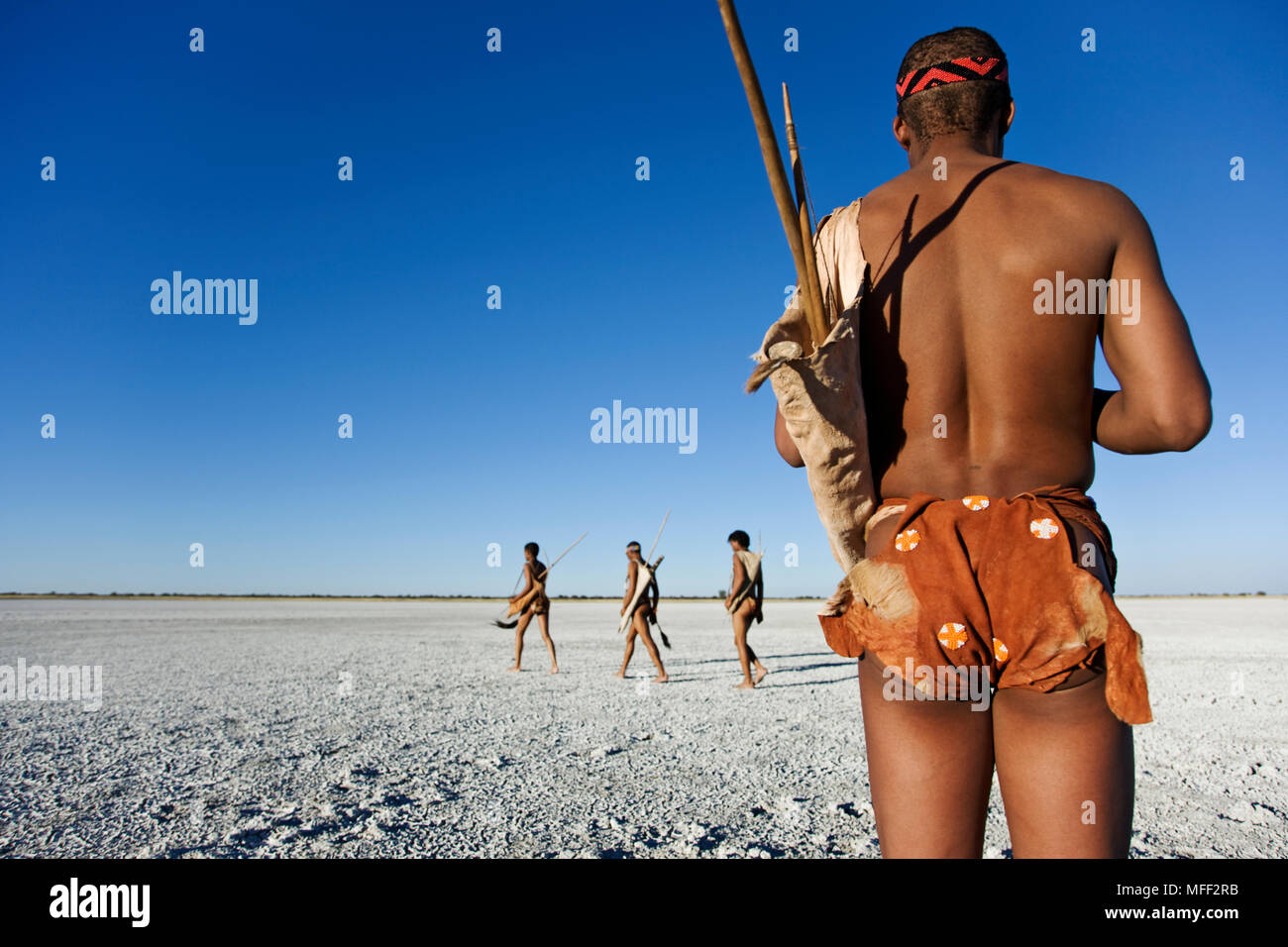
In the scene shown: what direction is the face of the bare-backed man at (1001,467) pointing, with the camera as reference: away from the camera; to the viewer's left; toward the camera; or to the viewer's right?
away from the camera

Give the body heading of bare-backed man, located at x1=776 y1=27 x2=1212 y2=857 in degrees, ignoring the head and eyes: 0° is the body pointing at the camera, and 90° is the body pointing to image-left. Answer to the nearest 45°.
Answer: approximately 180°
